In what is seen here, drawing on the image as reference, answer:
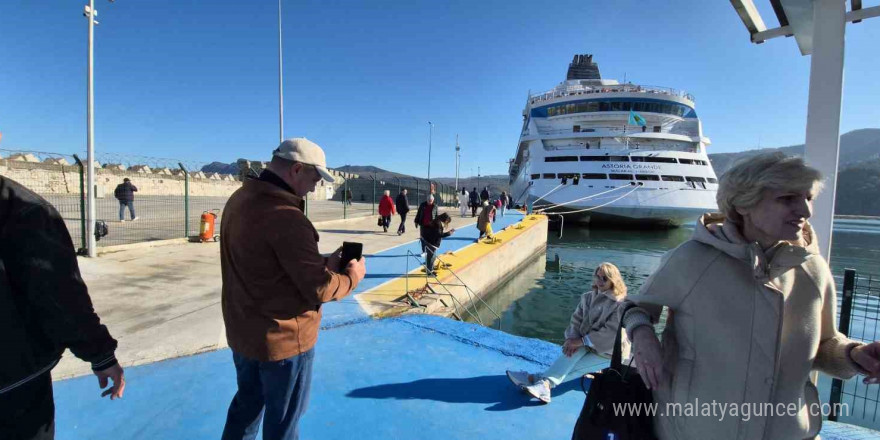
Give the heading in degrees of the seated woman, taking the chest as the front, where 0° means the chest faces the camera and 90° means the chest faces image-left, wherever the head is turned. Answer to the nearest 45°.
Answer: approximately 45°

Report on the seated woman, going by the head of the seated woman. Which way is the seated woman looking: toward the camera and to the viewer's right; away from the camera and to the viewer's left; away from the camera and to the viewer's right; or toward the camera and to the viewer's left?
toward the camera and to the viewer's left

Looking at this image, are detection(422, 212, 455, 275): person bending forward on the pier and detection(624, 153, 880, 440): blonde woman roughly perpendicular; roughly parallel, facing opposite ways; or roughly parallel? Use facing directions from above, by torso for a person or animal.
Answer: roughly perpendicular

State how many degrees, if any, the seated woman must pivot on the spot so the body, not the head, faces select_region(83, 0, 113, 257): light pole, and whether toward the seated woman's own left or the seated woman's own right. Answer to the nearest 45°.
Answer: approximately 45° to the seated woman's own right

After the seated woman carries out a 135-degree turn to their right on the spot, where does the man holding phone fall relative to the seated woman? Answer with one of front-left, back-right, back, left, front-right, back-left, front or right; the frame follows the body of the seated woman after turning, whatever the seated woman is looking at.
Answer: back-left

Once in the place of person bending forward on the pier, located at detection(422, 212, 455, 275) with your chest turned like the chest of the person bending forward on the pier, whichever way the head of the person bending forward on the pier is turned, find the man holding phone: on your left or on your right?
on your right
